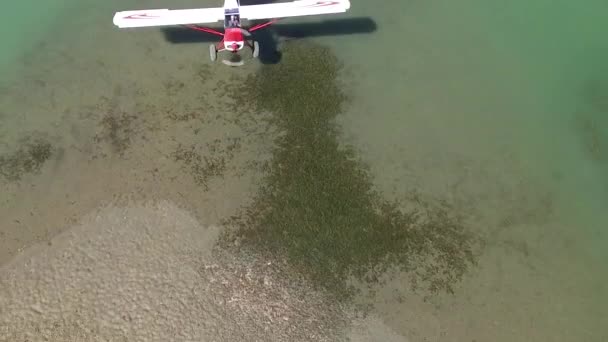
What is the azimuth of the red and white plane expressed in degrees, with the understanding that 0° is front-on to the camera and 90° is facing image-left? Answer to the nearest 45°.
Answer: approximately 0°
